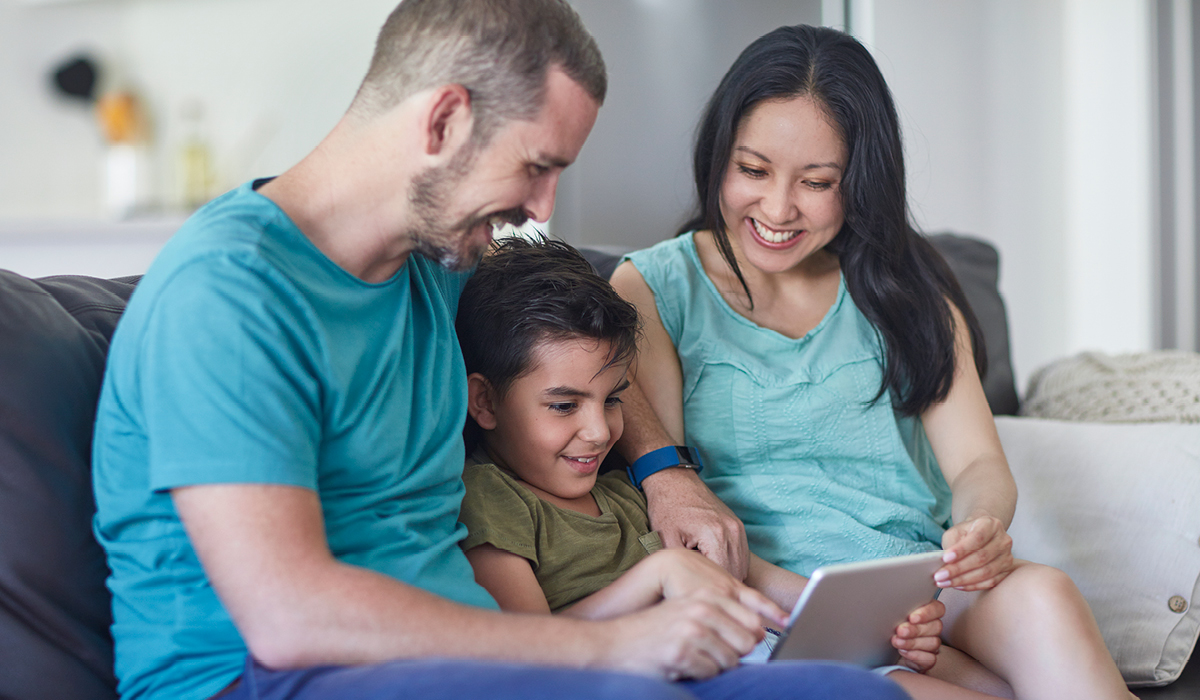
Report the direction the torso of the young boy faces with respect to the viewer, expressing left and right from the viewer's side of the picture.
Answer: facing the viewer and to the right of the viewer

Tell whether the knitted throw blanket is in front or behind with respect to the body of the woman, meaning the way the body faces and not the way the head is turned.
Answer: behind

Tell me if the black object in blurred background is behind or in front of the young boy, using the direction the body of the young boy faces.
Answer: behind

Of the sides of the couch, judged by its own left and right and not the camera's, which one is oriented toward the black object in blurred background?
back

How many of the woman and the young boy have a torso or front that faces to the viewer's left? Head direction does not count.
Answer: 0

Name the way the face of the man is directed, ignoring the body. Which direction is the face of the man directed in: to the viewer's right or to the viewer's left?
to the viewer's right

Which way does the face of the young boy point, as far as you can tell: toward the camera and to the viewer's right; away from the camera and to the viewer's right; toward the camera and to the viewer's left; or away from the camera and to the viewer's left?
toward the camera and to the viewer's right

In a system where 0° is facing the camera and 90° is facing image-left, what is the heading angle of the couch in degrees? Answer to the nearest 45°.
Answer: approximately 0°

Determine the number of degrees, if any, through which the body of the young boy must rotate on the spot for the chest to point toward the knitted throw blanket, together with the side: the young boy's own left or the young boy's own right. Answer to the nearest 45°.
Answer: approximately 90° to the young boy's own left
